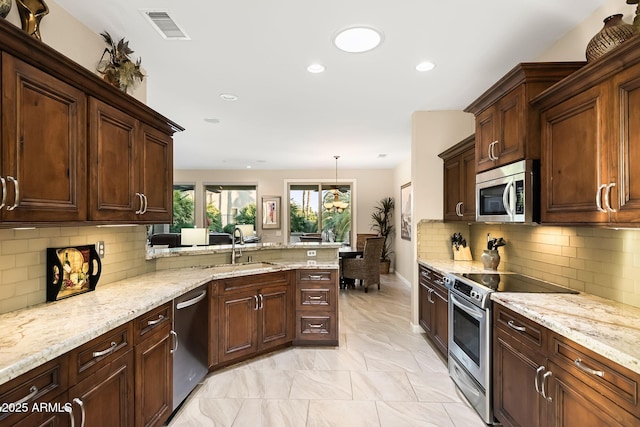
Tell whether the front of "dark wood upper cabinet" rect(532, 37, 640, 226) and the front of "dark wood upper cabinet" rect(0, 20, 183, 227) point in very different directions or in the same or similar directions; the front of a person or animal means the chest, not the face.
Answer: very different directions

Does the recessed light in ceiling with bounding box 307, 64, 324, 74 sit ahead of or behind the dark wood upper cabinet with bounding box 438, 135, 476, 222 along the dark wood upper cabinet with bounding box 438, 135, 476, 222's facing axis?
ahead

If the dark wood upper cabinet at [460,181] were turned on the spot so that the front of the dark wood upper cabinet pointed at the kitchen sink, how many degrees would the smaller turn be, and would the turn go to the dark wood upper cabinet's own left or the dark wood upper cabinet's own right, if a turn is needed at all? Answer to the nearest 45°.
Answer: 0° — it already faces it

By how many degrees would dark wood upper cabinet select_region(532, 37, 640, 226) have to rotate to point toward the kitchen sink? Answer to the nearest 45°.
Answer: approximately 45° to its right

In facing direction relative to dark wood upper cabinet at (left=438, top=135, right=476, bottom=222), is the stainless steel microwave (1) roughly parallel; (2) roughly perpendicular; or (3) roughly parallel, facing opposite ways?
roughly parallel

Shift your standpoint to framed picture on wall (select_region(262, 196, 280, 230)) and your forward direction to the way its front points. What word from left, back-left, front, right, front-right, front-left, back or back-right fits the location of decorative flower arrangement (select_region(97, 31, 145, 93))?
front

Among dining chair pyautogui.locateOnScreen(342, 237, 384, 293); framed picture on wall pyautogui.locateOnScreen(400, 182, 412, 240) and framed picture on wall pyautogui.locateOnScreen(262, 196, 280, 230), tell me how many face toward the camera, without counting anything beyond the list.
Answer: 1

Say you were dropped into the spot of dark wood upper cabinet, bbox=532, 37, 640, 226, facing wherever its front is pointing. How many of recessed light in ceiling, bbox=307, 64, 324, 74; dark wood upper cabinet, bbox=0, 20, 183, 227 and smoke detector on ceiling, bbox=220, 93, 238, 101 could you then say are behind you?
0

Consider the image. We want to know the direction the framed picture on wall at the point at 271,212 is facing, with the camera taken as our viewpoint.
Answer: facing the viewer

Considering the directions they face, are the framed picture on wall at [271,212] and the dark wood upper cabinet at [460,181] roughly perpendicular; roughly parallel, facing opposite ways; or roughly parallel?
roughly perpendicular

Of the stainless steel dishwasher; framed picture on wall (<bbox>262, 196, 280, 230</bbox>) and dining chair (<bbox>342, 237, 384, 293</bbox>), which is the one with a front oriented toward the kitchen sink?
the framed picture on wall

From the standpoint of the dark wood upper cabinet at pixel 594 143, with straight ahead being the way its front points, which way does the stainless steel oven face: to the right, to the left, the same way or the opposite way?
the same way

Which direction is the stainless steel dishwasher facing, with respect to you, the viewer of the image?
facing the viewer and to the right of the viewer

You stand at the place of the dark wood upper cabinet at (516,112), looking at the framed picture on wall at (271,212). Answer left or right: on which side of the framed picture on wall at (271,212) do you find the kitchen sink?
left

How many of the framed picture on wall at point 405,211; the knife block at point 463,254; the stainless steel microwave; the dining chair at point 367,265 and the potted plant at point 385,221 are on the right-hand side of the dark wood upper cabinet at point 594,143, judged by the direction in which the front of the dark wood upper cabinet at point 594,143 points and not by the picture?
5

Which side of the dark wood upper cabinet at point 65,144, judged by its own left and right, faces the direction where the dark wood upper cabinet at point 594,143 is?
front

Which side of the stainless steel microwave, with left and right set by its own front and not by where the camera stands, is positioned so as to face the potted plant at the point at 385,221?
right
